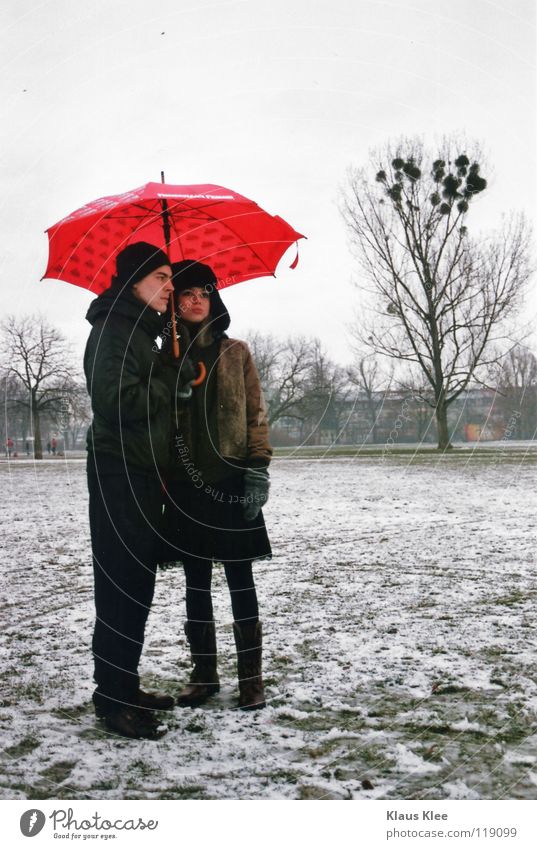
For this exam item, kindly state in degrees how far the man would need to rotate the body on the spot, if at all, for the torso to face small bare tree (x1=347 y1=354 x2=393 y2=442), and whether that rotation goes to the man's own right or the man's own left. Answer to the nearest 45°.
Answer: approximately 45° to the man's own left

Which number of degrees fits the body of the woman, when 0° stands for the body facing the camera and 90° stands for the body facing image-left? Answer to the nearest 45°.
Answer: approximately 45°

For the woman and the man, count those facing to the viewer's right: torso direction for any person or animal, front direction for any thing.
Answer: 1

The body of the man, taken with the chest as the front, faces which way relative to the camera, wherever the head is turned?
to the viewer's right

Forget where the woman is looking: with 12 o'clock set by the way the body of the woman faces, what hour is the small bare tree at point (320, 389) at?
The small bare tree is roughly at 5 o'clock from the woman.

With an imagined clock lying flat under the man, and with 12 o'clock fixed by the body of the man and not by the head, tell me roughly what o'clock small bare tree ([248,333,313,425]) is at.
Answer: The small bare tree is roughly at 10 o'clock from the man.

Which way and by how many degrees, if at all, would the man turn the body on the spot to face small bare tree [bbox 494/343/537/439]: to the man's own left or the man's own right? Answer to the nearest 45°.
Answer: approximately 45° to the man's own left

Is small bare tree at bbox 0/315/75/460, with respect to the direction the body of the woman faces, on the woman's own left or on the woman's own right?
on the woman's own right
